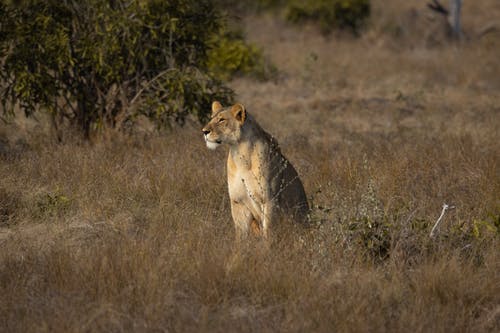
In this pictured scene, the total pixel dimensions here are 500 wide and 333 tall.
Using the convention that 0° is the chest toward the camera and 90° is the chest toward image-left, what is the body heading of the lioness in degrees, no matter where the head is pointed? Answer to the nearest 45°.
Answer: approximately 45°

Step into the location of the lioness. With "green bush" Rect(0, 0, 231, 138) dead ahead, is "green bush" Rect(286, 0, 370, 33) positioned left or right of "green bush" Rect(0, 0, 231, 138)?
right

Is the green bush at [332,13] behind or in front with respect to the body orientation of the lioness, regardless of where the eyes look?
behind

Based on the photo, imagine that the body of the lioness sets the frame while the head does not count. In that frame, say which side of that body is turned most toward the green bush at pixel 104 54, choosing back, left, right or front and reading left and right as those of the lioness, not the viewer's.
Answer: right

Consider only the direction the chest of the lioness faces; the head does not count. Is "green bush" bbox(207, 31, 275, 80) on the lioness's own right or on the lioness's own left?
on the lioness's own right
